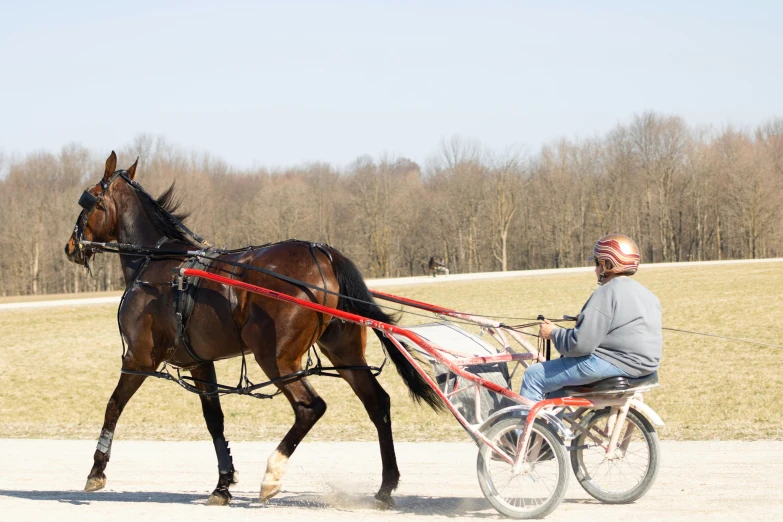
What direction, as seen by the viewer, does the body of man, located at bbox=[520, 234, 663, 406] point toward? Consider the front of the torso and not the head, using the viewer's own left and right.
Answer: facing away from the viewer and to the left of the viewer

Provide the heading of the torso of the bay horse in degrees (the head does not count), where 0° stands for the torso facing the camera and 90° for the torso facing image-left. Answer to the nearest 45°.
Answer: approximately 90°

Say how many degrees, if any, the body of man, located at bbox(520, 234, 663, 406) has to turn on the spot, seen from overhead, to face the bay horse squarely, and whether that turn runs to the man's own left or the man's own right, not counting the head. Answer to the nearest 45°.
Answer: approximately 45° to the man's own left

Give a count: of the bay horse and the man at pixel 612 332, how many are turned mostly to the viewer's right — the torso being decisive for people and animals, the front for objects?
0

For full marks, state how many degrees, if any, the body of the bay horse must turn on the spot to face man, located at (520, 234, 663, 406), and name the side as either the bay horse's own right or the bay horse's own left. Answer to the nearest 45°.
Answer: approximately 135° to the bay horse's own left

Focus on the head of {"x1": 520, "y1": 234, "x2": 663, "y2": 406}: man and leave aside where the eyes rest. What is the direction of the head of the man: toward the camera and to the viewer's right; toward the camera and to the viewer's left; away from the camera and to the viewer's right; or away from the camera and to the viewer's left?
away from the camera and to the viewer's left
